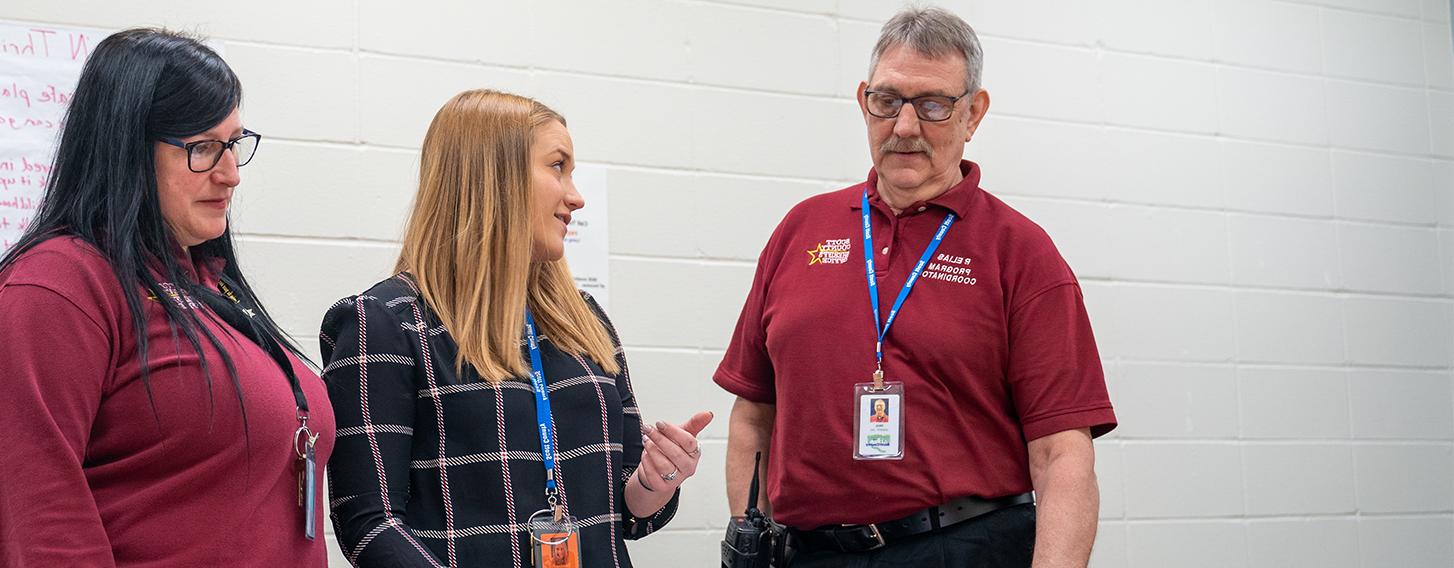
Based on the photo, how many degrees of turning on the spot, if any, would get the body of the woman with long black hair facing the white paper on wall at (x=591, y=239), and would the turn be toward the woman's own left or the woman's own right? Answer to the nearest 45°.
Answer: approximately 90° to the woman's own left

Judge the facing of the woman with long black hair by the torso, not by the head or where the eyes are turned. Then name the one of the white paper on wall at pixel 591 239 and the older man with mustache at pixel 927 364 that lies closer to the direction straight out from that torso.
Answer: the older man with mustache

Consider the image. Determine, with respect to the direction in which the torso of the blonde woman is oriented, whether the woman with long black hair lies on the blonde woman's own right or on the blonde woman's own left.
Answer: on the blonde woman's own right

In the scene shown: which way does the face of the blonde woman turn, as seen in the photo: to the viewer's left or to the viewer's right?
to the viewer's right

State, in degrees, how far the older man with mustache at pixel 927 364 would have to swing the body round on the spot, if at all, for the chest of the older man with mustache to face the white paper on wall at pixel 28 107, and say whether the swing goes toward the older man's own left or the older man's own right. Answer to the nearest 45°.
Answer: approximately 45° to the older man's own right

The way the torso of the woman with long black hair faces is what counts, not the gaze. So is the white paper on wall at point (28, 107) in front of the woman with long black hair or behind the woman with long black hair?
behind

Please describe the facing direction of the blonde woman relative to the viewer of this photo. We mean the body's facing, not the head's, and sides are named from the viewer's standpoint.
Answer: facing the viewer and to the right of the viewer

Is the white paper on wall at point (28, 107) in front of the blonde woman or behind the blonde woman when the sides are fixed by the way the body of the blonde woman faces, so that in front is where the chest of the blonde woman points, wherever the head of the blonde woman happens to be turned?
behind

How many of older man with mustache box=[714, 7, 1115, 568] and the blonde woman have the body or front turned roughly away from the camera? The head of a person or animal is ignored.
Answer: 0

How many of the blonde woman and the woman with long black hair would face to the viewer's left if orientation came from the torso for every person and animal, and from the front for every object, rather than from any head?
0

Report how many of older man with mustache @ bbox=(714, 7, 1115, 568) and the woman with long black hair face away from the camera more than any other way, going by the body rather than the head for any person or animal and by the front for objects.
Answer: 0

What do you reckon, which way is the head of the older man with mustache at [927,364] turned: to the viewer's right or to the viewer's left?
to the viewer's left

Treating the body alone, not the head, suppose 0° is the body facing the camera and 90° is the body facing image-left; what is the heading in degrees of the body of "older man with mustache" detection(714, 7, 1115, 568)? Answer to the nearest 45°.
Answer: approximately 45°

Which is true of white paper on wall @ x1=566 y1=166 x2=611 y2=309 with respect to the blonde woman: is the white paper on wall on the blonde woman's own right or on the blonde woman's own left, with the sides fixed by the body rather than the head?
on the blonde woman's own left
